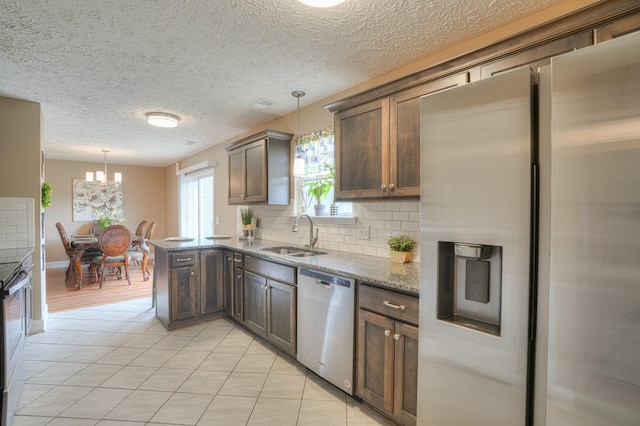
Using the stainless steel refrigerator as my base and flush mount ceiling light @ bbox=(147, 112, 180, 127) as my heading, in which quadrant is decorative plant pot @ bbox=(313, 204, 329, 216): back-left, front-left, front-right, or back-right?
front-right

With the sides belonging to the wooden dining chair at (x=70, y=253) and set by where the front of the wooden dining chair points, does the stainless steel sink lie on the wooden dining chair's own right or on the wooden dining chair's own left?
on the wooden dining chair's own right

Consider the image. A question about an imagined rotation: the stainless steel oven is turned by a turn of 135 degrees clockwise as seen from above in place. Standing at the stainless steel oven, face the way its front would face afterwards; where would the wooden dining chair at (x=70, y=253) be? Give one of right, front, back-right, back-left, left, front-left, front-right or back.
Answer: back-right

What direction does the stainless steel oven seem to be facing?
to the viewer's right

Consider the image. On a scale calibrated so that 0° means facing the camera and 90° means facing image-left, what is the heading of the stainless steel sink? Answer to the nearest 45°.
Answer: approximately 45°

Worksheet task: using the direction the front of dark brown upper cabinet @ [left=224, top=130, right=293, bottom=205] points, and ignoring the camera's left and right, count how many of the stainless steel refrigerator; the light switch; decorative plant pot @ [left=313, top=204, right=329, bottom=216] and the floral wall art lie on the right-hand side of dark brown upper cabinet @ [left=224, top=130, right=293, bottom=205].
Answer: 1

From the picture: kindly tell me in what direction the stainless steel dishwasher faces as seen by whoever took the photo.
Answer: facing the viewer and to the left of the viewer

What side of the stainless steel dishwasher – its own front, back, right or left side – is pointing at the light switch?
back

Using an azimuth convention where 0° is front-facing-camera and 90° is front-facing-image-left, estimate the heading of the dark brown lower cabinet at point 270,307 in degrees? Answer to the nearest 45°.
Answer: approximately 45°

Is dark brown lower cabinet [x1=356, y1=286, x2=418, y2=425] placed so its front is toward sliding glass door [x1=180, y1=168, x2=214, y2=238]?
no

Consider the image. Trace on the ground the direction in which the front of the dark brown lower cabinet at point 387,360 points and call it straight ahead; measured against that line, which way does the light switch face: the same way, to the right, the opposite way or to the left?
the same way

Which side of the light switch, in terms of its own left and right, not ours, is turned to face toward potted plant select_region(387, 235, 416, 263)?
left

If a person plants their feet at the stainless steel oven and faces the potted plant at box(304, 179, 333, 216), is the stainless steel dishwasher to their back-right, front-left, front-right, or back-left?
front-right

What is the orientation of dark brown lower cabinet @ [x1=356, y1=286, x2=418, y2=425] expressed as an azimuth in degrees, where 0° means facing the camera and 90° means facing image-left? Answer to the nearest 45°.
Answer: approximately 45°

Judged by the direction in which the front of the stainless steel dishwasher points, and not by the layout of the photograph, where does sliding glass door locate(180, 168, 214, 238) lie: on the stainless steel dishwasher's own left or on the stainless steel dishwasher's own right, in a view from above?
on the stainless steel dishwasher's own right

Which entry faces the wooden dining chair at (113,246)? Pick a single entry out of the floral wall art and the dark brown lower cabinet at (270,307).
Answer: the floral wall art
